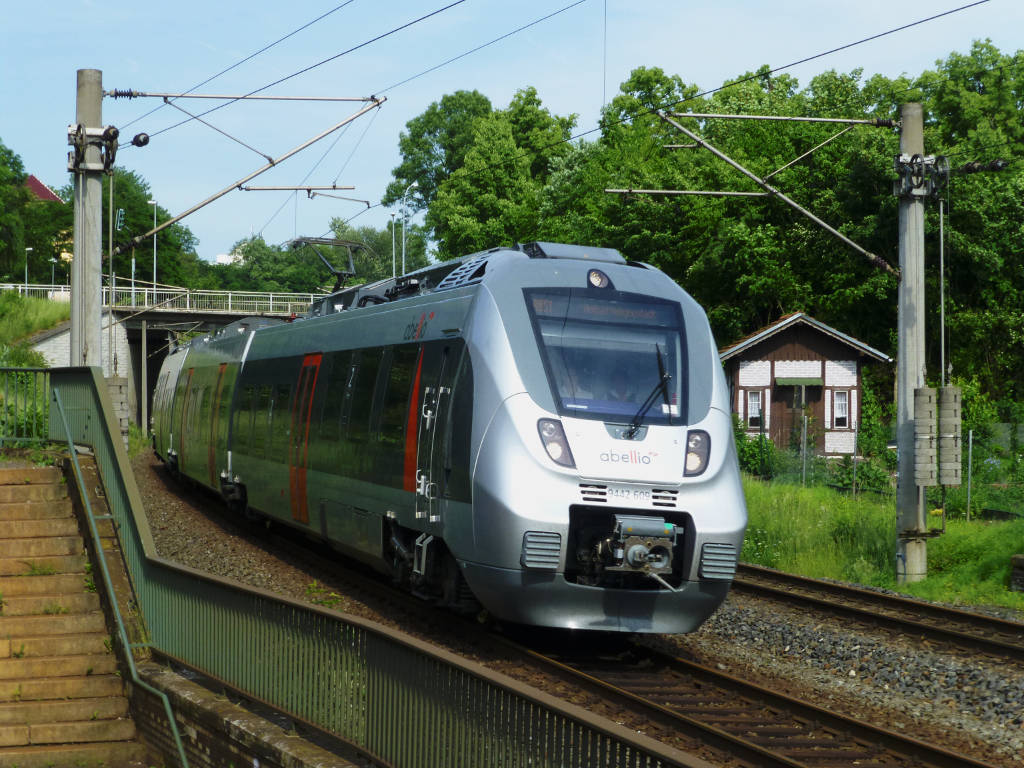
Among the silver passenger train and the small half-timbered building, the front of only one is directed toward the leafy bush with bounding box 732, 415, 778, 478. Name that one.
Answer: the small half-timbered building

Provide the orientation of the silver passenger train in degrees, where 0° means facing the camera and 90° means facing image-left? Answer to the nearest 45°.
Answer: approximately 315°

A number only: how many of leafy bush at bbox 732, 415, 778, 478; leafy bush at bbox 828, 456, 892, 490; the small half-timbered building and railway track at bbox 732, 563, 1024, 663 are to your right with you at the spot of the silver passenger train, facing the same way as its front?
0

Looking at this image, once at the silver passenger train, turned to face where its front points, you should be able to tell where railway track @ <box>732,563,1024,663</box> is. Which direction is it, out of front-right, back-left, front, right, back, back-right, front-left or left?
left

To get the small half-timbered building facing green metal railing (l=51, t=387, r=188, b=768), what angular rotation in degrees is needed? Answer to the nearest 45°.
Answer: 0° — it already faces it

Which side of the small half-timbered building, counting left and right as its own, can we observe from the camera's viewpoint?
front

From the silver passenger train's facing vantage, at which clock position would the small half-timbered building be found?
The small half-timbered building is roughly at 8 o'clock from the silver passenger train.

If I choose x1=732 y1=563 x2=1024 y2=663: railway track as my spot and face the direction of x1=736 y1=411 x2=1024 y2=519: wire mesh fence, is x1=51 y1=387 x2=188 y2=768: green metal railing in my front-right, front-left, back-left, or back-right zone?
back-left

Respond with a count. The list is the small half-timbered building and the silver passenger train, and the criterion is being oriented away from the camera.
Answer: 0

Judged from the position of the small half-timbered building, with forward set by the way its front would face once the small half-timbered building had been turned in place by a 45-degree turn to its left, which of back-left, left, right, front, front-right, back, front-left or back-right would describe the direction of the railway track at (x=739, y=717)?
front-right

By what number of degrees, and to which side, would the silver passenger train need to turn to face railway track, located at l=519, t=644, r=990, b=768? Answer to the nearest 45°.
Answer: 0° — it already faces it

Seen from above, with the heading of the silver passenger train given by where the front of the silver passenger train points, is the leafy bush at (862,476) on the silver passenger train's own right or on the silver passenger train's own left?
on the silver passenger train's own left

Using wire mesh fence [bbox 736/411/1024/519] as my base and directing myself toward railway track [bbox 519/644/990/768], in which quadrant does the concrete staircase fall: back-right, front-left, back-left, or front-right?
front-right

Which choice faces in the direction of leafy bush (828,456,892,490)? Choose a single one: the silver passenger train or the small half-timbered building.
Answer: the small half-timbered building

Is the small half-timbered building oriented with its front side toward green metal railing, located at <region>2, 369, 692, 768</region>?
yes

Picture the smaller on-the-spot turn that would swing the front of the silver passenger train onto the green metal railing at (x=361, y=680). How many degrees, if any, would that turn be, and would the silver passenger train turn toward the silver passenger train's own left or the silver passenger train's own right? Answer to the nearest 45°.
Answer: approximately 90° to the silver passenger train's own right

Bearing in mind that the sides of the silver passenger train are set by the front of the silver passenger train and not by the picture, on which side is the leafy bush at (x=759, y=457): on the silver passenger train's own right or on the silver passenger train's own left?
on the silver passenger train's own left

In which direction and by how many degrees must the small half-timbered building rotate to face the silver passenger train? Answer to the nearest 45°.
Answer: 0° — it already faces it

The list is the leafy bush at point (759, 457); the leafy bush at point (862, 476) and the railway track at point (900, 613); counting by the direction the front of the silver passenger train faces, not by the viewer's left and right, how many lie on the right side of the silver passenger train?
0

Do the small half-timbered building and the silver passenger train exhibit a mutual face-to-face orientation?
no
